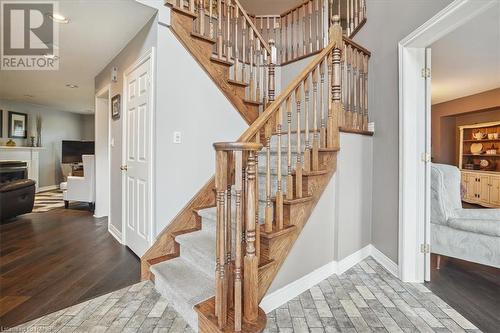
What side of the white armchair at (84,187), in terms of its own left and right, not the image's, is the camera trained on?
left

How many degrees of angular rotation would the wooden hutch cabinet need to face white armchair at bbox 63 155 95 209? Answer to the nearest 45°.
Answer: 0° — it already faces it

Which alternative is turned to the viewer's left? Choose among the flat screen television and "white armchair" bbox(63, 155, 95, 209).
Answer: the white armchair

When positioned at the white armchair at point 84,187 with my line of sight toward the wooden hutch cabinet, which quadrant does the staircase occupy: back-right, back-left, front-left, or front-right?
front-right

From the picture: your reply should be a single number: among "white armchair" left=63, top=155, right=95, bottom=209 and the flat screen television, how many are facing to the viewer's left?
1

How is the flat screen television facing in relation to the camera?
toward the camera

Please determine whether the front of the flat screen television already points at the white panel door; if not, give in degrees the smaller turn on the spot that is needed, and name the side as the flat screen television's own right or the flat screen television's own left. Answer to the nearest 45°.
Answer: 0° — it already faces it

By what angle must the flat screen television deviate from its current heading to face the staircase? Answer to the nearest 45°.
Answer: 0° — it already faces it

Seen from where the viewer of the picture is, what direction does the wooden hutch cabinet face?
facing the viewer and to the left of the viewer

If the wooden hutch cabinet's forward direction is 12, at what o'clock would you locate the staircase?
The staircase is roughly at 11 o'clock from the wooden hutch cabinet.

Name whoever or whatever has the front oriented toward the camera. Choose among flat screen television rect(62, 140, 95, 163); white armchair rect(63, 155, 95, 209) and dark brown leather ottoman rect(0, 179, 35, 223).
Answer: the flat screen television
